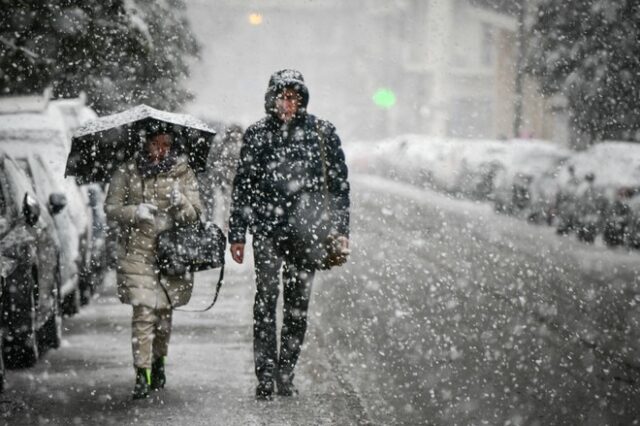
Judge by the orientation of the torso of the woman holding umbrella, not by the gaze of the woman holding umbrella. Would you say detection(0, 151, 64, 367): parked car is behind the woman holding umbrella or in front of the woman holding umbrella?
behind

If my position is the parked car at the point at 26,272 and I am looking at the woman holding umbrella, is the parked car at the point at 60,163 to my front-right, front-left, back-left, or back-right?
back-left

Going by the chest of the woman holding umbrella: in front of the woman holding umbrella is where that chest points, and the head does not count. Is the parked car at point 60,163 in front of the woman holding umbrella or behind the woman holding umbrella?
behind

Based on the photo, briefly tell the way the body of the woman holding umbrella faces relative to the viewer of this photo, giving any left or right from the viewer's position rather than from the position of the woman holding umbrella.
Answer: facing the viewer

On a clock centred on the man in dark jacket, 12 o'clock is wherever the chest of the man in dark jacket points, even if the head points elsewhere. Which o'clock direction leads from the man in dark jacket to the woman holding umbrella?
The woman holding umbrella is roughly at 3 o'clock from the man in dark jacket.

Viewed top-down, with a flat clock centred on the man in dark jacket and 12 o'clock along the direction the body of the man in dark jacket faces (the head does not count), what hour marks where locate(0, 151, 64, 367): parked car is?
The parked car is roughly at 4 o'clock from the man in dark jacket.

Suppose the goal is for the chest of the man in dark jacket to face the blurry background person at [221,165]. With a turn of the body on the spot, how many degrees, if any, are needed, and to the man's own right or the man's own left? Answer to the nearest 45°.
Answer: approximately 180°

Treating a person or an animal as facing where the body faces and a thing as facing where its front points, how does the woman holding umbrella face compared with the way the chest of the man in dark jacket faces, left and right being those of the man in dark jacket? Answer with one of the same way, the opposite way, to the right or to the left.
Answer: the same way

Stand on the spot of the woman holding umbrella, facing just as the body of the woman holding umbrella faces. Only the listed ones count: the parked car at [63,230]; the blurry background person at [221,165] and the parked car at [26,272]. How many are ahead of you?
0

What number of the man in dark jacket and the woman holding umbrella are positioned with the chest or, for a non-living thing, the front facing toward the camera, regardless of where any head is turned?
2

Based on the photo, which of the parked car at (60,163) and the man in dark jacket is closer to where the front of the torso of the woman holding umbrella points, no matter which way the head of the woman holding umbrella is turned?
the man in dark jacket

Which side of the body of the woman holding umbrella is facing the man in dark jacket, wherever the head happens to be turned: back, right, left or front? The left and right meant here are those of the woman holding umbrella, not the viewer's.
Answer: left

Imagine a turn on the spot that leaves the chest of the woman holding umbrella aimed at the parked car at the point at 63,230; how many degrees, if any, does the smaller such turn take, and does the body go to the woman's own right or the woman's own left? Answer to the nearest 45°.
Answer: approximately 180°

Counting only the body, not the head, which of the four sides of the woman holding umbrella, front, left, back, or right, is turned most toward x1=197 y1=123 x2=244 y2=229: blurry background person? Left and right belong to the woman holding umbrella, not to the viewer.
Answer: back

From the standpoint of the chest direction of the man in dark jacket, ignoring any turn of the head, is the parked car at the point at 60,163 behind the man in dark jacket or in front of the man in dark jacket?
behind

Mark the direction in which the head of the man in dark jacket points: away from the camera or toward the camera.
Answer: toward the camera

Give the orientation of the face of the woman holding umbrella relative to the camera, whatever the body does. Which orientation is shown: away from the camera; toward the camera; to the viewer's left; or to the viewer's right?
toward the camera
